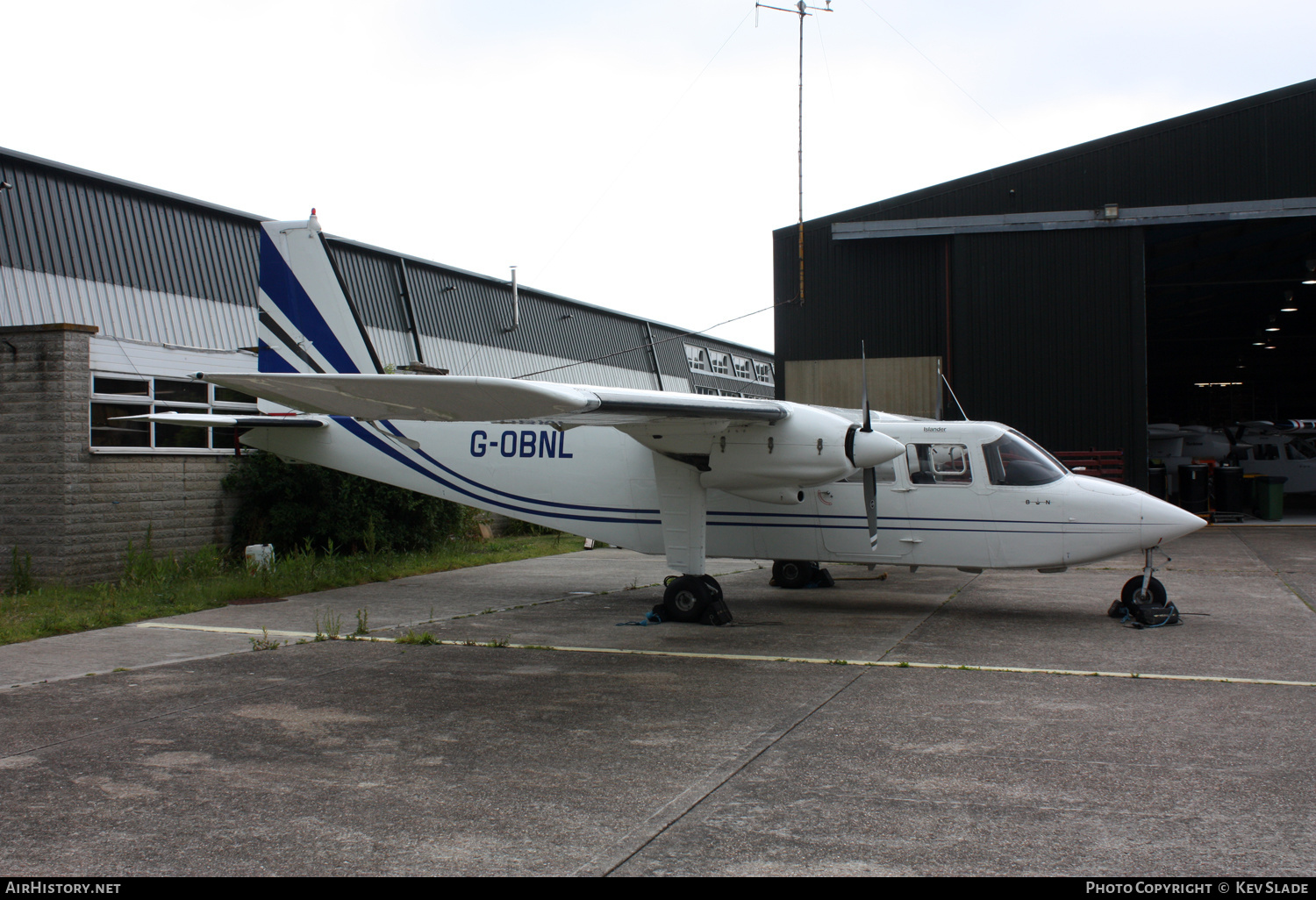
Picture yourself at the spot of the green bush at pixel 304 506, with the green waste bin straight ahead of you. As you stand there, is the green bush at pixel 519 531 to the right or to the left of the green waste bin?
left

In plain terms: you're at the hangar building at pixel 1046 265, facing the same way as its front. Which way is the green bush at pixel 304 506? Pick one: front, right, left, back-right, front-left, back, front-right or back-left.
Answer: front-right

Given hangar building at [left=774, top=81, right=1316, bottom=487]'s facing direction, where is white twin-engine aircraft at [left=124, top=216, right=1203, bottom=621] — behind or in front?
in front

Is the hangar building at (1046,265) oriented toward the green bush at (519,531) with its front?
no

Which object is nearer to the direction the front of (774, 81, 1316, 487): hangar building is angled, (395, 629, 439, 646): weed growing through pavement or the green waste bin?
the weed growing through pavement

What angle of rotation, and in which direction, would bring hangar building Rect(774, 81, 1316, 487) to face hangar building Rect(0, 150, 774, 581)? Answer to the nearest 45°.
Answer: approximately 45° to its right

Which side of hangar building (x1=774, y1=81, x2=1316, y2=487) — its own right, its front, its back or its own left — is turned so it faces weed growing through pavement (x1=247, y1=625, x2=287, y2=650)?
front

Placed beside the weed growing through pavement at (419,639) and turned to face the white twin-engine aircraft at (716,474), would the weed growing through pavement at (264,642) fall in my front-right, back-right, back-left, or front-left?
back-left

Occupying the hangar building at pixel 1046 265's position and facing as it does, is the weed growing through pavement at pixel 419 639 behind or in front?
in front

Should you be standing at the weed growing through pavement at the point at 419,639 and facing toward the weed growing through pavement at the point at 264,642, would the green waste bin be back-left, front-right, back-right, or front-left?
back-right
